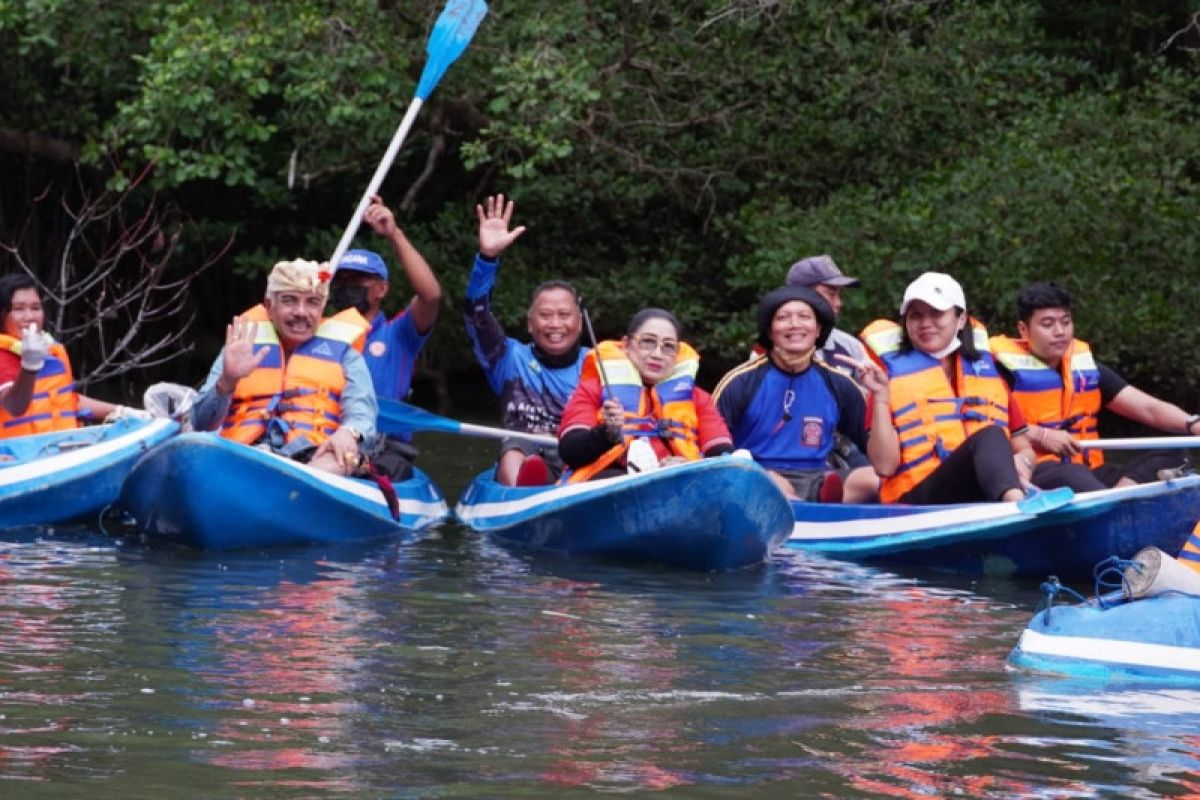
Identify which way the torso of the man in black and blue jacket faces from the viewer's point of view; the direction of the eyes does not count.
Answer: toward the camera

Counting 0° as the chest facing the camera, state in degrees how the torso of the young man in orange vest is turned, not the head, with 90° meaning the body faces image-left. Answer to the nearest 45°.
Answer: approximately 315°

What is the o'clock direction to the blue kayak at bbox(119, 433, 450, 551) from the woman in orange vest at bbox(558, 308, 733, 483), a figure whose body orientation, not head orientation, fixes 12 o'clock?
The blue kayak is roughly at 3 o'clock from the woman in orange vest.

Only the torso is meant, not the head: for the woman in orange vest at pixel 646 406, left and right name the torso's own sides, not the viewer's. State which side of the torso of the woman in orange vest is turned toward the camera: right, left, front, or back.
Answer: front

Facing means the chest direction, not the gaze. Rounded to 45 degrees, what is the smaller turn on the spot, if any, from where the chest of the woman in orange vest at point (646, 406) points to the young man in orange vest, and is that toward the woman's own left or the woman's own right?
approximately 90° to the woman's own left

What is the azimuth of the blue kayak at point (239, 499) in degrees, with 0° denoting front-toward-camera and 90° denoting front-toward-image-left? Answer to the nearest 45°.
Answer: approximately 45°

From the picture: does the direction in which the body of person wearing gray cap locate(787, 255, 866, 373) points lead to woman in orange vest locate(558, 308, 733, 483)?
no

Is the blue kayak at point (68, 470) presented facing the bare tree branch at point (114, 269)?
no

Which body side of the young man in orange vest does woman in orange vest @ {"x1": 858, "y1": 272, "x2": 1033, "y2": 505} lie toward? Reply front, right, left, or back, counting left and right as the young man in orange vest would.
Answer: right

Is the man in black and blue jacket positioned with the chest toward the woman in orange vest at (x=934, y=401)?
no

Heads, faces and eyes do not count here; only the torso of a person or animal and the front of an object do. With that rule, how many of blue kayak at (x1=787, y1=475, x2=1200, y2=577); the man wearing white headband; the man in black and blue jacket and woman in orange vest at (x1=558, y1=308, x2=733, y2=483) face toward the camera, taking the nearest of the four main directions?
3
